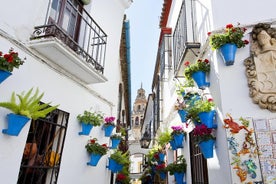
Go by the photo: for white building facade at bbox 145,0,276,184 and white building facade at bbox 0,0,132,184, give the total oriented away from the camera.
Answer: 0

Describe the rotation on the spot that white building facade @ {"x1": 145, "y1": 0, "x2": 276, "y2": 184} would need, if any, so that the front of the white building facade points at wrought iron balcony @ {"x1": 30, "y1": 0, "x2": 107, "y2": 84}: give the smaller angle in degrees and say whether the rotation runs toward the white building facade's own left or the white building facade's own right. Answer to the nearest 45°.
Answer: approximately 45° to the white building facade's own right

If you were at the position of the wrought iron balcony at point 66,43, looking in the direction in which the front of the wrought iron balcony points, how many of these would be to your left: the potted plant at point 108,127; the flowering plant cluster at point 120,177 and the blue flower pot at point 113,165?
3

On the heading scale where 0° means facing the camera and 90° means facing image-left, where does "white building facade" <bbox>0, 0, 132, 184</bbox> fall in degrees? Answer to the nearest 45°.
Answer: approximately 315°

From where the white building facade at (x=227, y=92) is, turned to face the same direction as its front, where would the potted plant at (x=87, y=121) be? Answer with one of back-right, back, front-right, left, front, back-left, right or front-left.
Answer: front-right

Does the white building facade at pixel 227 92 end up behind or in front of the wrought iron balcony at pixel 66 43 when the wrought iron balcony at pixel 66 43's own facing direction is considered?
in front

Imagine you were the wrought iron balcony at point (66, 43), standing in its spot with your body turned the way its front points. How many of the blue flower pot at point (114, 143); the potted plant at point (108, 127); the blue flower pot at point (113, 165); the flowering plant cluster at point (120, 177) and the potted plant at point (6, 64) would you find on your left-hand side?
4

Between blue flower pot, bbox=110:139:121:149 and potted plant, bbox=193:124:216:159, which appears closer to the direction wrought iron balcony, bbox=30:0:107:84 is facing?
the potted plant

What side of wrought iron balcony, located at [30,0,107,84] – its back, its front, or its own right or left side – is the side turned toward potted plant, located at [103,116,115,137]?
left

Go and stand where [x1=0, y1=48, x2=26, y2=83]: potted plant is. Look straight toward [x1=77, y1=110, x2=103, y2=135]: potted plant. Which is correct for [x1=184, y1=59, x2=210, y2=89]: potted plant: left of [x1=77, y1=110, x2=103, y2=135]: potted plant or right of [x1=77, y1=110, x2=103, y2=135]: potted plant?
right

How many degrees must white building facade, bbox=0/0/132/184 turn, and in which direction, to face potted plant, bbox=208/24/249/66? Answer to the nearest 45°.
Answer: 0° — it already faces it

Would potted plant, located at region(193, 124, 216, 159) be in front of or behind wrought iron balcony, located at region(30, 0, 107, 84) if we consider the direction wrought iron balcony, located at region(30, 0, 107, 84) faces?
in front

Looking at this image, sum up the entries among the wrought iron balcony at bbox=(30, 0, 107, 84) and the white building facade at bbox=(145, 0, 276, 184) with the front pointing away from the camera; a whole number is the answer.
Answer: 0

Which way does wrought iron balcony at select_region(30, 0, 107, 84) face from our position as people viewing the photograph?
facing the viewer and to the right of the viewer

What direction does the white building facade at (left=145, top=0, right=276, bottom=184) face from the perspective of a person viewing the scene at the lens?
facing the viewer and to the left of the viewer

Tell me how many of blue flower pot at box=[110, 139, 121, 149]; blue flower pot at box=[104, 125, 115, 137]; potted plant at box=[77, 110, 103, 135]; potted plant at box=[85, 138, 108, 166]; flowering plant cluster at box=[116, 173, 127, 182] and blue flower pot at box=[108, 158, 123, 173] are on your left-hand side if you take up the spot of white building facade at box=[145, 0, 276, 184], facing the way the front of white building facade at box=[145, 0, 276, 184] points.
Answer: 0

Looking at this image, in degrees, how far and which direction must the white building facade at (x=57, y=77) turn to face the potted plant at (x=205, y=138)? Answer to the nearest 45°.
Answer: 0° — it already faces it
